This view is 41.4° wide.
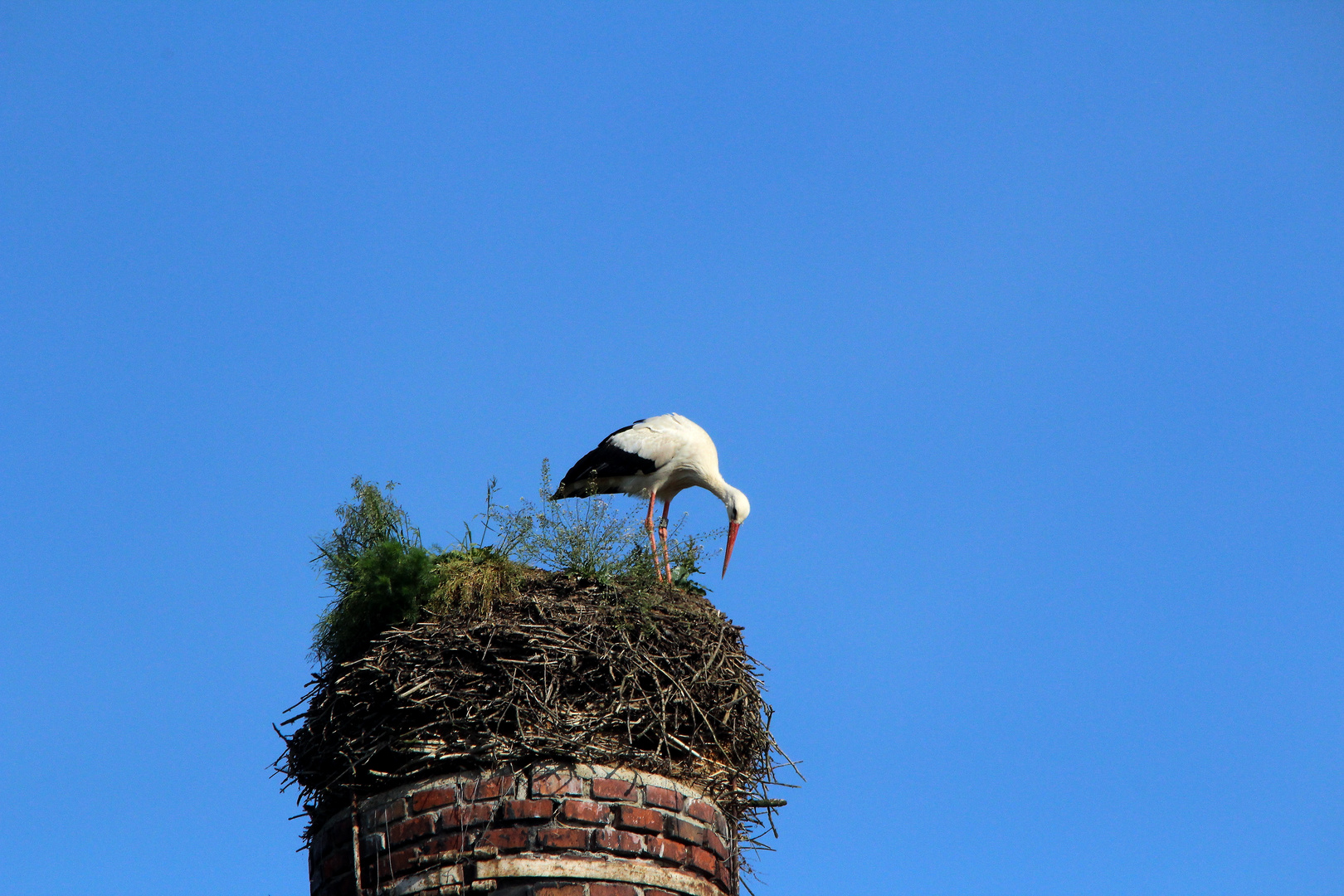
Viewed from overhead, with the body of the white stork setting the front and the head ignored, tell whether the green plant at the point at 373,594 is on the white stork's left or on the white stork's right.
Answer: on the white stork's right

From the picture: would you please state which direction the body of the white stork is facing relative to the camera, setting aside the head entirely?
to the viewer's right
